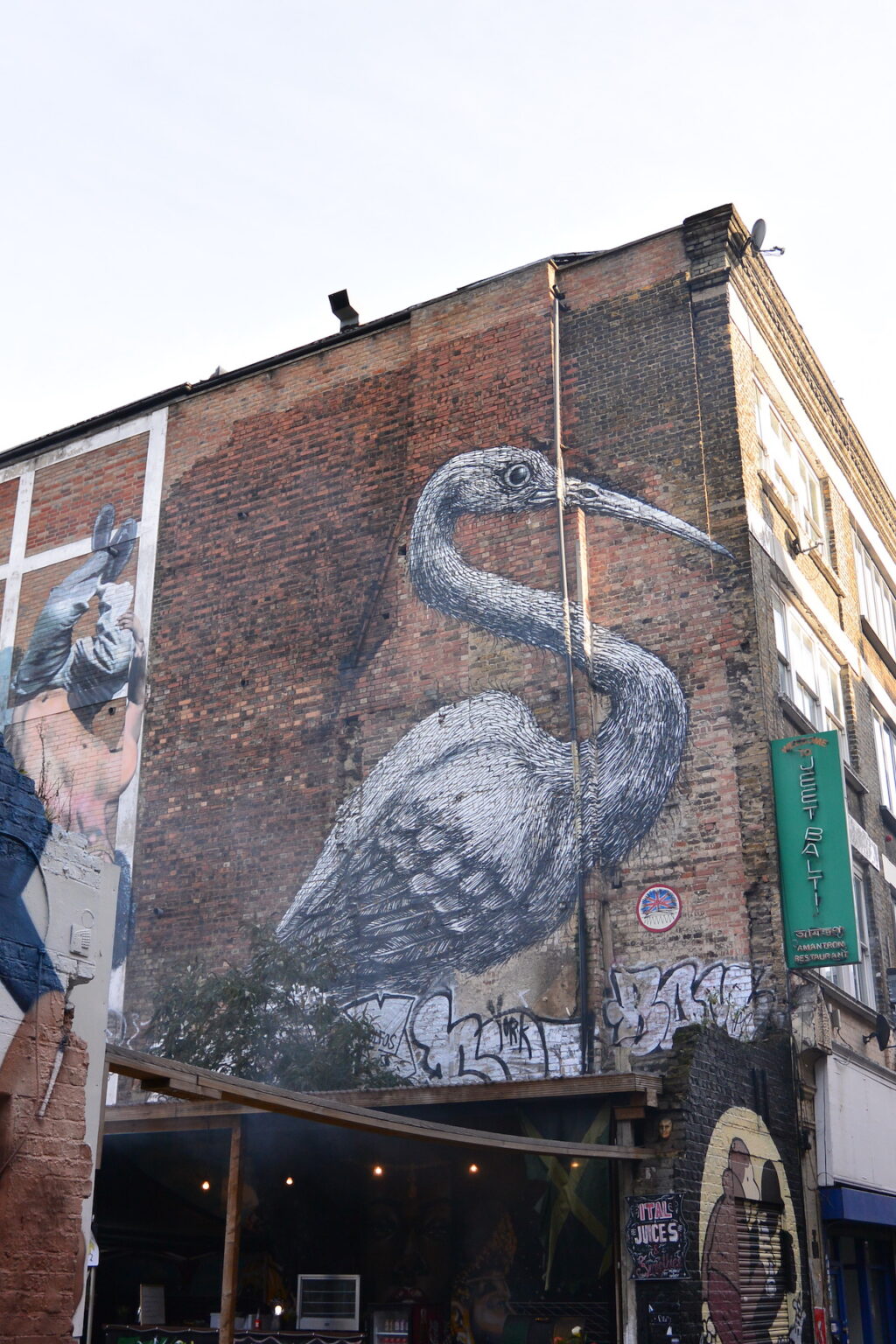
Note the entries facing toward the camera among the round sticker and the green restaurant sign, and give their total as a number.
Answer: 2

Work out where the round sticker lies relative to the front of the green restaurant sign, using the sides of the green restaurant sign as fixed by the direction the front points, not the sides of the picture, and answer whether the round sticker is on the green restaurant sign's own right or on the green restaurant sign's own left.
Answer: on the green restaurant sign's own right

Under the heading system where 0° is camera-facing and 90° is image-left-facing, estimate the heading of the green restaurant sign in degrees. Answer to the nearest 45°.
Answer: approximately 0°

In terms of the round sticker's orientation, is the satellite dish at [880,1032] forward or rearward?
rearward

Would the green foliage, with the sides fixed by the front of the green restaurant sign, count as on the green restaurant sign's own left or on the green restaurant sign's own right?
on the green restaurant sign's own right

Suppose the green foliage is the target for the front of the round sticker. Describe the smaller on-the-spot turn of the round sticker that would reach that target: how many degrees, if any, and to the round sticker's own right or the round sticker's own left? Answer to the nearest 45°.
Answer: approximately 90° to the round sticker's own right

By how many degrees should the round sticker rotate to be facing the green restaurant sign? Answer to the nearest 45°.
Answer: approximately 90° to its left
